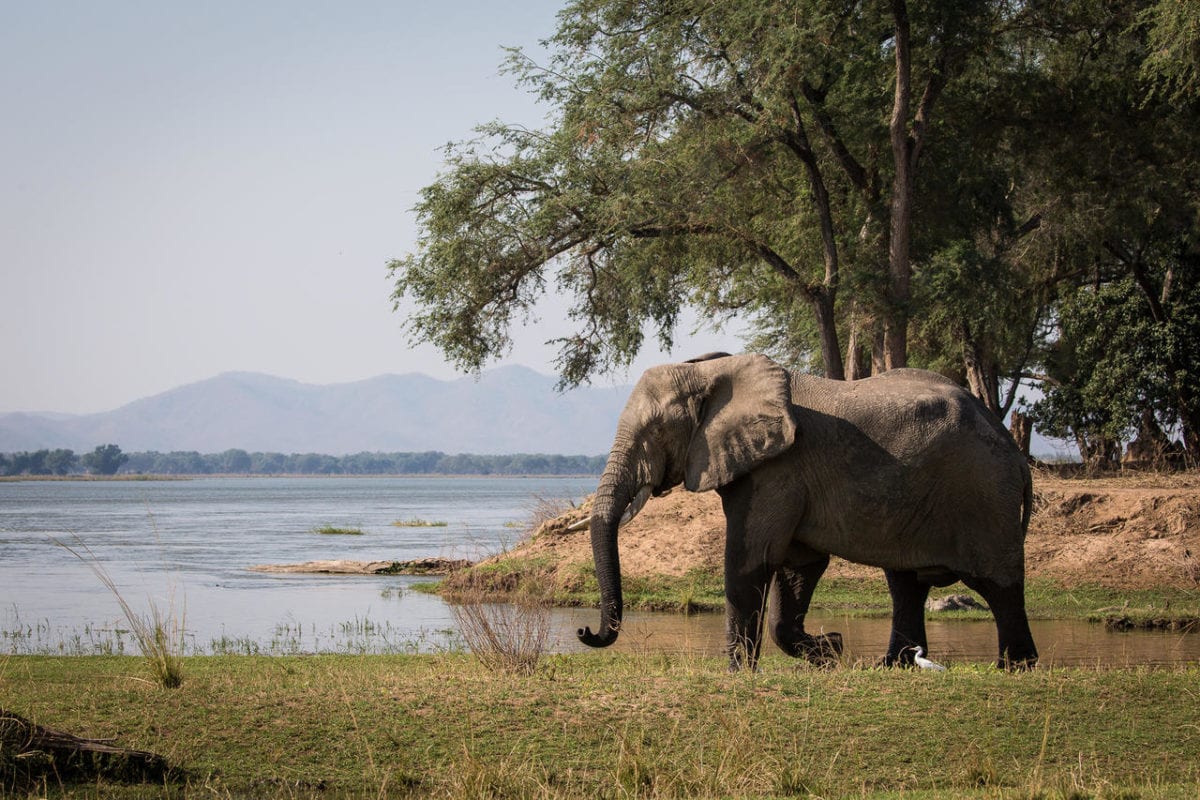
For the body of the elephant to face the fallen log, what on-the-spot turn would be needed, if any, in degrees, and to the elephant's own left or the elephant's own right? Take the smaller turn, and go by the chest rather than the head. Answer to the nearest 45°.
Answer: approximately 45° to the elephant's own left

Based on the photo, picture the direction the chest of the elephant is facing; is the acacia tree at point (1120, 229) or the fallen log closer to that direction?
the fallen log

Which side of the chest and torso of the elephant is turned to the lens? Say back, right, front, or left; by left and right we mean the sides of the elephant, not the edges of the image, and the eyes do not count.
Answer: left

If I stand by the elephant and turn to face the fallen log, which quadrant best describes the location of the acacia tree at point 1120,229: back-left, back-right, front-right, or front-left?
back-right

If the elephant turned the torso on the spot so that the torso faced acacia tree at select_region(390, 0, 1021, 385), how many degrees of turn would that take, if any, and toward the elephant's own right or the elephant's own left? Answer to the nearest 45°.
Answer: approximately 90° to the elephant's own right

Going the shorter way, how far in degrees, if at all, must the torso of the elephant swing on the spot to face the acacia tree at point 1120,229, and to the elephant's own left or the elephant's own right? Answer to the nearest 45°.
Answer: approximately 90° to the elephant's own right
